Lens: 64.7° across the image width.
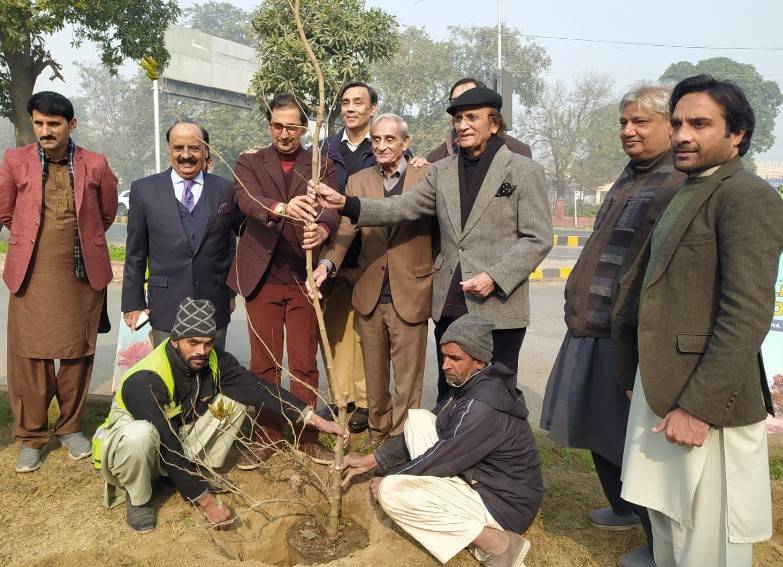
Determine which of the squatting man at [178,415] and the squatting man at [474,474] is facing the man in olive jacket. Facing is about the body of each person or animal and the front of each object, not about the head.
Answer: the squatting man at [178,415]

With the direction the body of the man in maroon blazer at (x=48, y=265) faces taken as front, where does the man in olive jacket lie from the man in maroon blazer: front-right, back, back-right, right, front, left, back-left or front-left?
front-left

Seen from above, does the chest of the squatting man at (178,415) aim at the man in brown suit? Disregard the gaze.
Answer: no

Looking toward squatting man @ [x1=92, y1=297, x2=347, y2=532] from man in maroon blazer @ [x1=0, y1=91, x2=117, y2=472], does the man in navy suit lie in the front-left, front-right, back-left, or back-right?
front-left

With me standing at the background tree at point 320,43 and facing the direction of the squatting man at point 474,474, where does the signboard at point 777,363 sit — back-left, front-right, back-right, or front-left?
front-left

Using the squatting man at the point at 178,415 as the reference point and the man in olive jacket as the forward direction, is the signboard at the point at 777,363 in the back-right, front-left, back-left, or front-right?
front-left

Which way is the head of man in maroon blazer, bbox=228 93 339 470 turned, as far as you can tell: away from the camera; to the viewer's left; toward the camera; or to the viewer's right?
toward the camera

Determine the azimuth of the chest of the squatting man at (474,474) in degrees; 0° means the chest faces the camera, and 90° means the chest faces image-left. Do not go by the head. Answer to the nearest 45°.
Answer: approximately 90°

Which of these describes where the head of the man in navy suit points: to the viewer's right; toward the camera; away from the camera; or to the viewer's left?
toward the camera

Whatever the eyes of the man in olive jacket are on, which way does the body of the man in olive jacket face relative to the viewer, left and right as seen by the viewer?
facing the viewer and to the left of the viewer

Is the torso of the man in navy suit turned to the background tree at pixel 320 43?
no

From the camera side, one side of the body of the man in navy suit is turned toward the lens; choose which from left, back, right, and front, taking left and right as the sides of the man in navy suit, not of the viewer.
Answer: front

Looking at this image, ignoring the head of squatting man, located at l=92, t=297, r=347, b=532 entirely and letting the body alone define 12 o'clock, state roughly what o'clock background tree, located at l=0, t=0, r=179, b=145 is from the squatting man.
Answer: The background tree is roughly at 7 o'clock from the squatting man.

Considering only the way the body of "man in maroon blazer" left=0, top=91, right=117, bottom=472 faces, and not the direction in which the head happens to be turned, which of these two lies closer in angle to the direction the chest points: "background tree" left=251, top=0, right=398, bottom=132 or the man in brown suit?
the man in brown suit

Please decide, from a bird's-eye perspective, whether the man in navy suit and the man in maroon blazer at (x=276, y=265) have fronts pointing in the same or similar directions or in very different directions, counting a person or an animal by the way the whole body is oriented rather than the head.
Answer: same or similar directions

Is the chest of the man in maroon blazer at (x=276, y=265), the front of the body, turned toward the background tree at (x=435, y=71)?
no

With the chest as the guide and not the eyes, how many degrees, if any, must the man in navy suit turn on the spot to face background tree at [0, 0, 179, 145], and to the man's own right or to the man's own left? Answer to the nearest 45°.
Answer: approximately 180°

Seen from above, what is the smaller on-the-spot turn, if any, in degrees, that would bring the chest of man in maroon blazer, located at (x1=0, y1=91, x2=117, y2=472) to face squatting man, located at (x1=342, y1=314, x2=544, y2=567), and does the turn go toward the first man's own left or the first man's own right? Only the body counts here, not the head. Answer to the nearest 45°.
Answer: approximately 45° to the first man's own left

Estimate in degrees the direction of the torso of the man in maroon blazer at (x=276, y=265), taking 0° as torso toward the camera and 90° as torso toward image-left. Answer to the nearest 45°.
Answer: approximately 0°
